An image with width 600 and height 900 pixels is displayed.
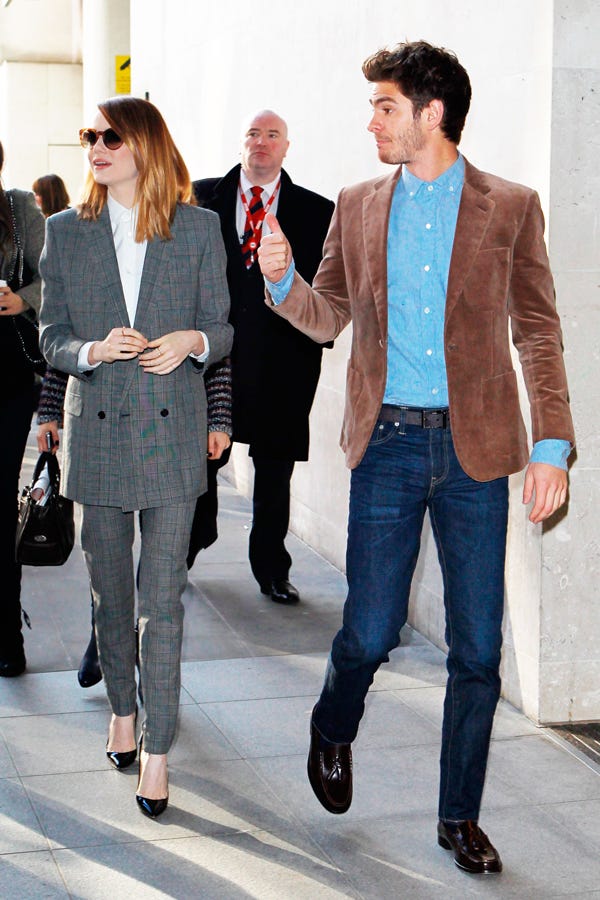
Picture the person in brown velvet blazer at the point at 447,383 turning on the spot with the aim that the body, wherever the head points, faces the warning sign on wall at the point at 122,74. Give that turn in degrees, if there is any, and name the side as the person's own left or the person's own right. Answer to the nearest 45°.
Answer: approximately 180°

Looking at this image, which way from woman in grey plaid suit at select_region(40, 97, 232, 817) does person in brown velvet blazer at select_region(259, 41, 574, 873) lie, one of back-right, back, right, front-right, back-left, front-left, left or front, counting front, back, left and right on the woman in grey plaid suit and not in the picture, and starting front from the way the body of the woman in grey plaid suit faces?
front-left

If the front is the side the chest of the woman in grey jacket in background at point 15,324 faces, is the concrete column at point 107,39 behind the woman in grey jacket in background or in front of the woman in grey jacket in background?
behind

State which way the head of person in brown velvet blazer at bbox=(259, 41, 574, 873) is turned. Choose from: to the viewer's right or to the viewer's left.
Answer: to the viewer's left

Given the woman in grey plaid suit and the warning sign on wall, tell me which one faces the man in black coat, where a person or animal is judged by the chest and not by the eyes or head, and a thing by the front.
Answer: the warning sign on wall

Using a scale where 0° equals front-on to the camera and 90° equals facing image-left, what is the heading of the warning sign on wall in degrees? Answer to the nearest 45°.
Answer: approximately 0°

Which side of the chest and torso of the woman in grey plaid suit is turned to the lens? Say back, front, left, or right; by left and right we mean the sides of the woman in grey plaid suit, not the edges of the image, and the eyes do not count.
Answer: front

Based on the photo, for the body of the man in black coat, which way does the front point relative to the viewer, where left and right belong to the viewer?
facing the viewer

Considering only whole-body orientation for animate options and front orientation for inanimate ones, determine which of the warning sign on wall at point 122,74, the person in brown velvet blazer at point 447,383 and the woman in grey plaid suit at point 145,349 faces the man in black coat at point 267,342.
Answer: the warning sign on wall

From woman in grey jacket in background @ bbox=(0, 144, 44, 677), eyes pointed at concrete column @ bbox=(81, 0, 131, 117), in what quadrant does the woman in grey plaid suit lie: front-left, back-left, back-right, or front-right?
back-right

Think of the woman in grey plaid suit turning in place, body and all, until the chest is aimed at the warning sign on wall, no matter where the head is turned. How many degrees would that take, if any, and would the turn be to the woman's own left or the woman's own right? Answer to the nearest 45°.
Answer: approximately 180°

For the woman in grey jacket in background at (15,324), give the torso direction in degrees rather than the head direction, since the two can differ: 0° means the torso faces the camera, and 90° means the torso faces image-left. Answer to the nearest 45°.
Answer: approximately 0°

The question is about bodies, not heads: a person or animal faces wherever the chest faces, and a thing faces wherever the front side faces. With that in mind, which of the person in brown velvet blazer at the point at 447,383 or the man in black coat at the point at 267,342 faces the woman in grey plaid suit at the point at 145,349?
the man in black coat
